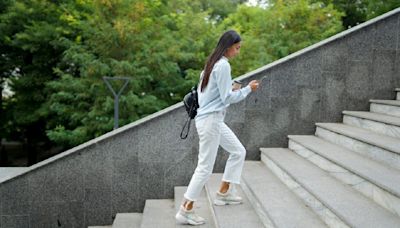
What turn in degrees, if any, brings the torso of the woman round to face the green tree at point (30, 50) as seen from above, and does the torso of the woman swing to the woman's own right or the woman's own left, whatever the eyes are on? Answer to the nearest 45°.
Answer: approximately 135° to the woman's own left

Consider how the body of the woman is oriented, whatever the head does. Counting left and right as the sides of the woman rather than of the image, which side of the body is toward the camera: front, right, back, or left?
right

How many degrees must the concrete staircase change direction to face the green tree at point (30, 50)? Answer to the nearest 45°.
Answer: approximately 45° to its right

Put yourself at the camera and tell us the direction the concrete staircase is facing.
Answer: facing to the left of the viewer
